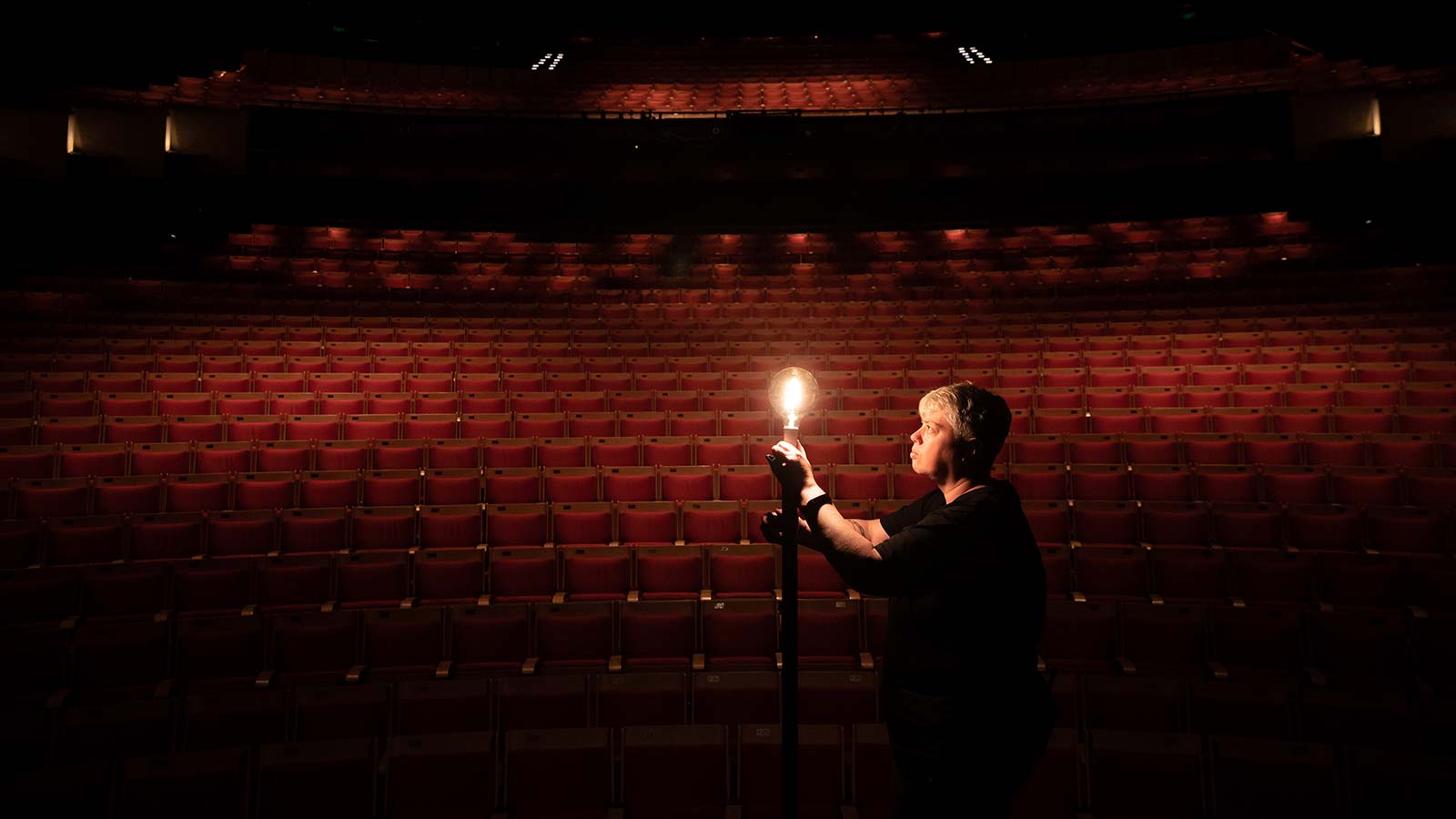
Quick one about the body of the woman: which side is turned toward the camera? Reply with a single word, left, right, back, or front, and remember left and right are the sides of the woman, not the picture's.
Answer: left
